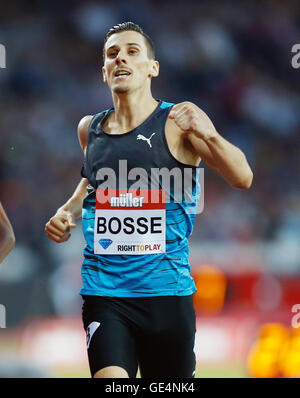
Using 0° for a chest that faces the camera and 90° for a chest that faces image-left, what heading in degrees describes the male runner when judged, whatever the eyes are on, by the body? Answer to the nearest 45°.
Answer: approximately 0°
